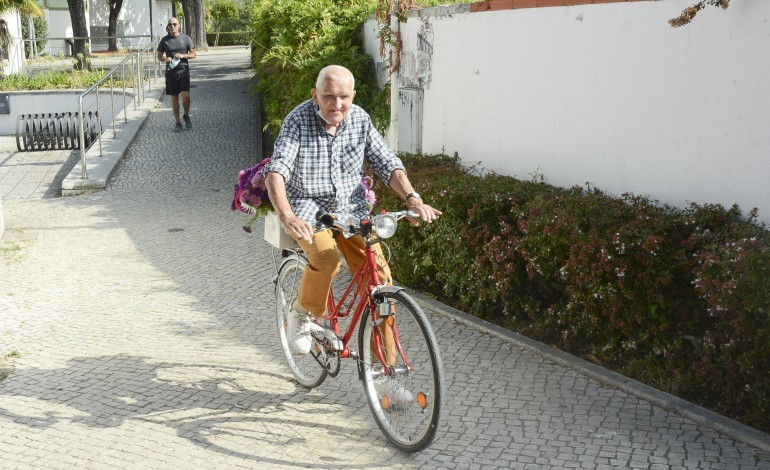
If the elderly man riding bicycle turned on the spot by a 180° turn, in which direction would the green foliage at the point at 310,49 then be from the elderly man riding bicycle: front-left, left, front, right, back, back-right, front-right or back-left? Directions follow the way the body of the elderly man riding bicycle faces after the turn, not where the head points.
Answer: front-right

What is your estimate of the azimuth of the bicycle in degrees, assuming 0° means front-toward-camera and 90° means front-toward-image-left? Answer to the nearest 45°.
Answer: approximately 315°

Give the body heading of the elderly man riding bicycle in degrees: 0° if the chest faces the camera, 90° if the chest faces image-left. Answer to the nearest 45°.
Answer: approximately 315°

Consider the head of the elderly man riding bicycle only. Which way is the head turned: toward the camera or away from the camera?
toward the camera

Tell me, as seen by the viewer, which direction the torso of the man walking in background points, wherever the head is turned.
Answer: toward the camera

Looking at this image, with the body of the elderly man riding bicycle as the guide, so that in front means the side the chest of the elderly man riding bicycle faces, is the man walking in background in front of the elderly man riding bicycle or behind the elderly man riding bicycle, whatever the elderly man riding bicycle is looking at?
behind

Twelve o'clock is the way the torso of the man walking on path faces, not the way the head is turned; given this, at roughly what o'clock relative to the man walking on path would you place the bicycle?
The bicycle is roughly at 12 o'clock from the man walking on path.

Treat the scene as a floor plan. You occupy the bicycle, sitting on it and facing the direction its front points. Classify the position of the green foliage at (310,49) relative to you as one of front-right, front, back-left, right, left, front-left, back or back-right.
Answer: back-left

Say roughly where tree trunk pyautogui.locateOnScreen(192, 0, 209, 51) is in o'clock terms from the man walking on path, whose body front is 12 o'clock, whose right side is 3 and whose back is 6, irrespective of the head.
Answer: The tree trunk is roughly at 6 o'clock from the man walking on path.

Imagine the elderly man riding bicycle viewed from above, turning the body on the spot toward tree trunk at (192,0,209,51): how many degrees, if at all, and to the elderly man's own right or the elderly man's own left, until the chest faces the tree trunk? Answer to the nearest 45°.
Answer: approximately 135° to the elderly man's own left

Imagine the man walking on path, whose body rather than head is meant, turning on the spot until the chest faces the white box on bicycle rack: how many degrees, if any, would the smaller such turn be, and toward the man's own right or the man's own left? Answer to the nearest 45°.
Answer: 0° — they already face it
